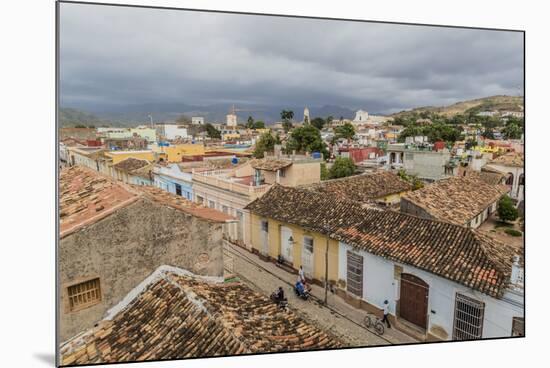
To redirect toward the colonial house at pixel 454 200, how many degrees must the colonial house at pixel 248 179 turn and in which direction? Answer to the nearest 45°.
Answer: approximately 90° to its left

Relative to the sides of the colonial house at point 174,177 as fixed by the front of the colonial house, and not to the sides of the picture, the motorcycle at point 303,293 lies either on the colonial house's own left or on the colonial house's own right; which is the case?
on the colonial house's own left

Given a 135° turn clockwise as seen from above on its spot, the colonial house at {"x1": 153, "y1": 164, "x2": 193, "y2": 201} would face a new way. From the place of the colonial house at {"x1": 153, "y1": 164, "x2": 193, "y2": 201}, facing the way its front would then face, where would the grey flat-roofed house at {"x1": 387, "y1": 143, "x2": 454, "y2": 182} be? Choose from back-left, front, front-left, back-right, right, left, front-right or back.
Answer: back-right

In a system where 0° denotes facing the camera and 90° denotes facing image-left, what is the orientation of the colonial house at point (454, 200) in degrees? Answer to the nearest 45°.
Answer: approximately 315°

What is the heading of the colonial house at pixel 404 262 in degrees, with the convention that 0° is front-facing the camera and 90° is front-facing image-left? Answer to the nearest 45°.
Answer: approximately 45°

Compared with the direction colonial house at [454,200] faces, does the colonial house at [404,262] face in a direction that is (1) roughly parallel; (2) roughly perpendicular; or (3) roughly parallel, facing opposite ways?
roughly perpendicular
